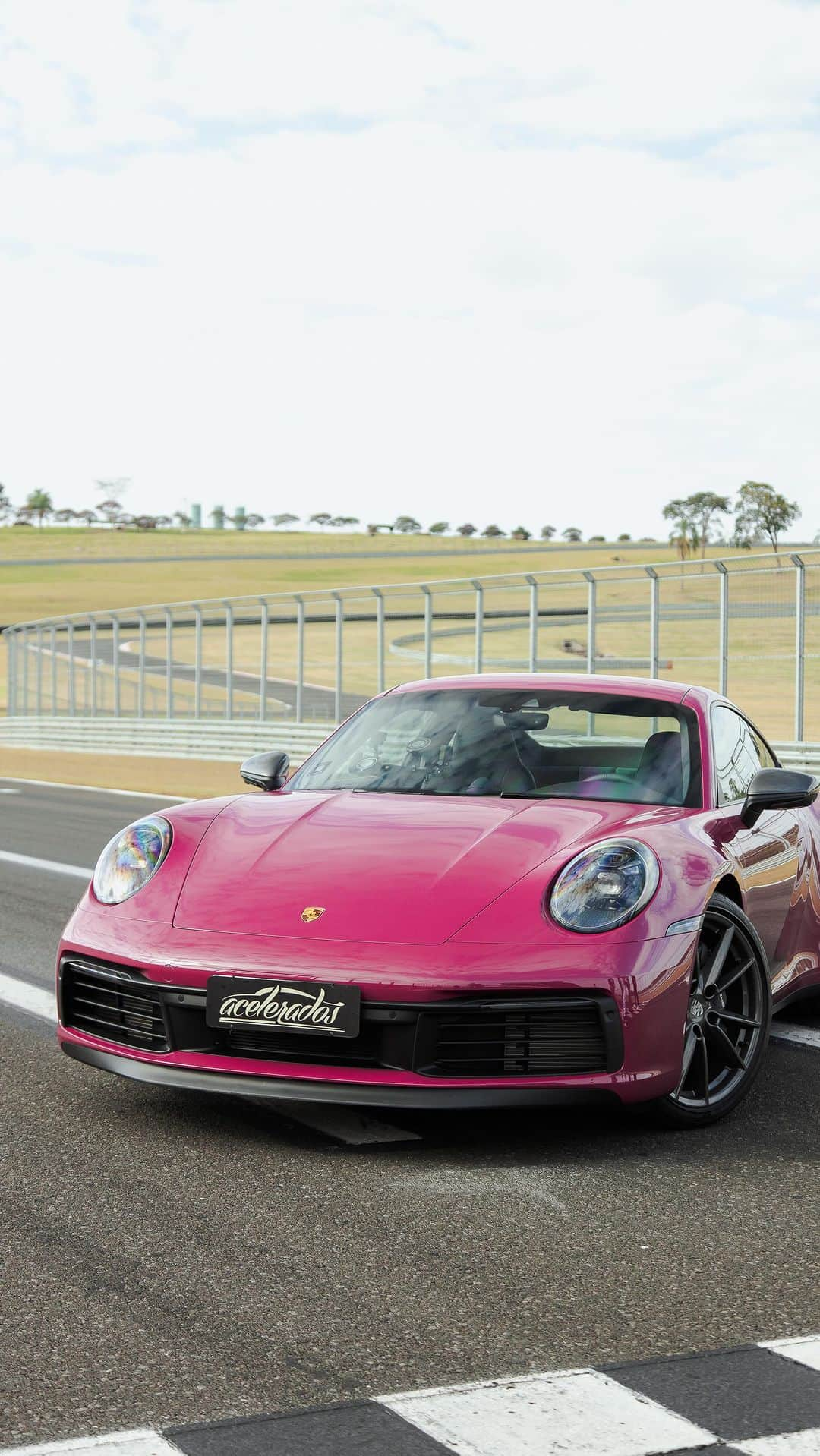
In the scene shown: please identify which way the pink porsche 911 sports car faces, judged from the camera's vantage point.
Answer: facing the viewer and to the left of the viewer

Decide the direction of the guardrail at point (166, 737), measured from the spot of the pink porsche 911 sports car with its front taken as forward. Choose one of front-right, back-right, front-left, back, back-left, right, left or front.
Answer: back-right

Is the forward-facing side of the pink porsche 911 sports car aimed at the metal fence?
no
